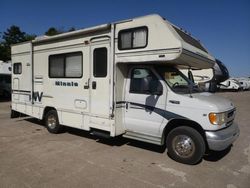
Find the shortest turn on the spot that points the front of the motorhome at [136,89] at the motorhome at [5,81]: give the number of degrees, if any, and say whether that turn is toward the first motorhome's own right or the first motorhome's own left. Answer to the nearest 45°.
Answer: approximately 180°

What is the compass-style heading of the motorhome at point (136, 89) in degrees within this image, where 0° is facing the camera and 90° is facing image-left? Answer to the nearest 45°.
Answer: approximately 315°
